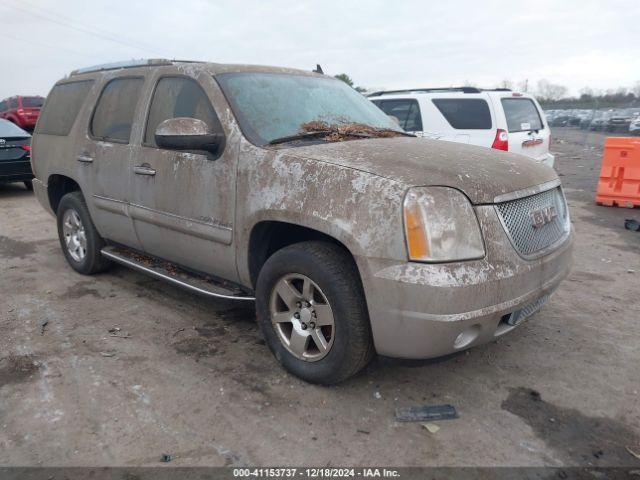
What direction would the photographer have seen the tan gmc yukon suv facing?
facing the viewer and to the right of the viewer

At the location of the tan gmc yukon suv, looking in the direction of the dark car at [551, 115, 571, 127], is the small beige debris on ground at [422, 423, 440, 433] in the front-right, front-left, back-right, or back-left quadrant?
back-right

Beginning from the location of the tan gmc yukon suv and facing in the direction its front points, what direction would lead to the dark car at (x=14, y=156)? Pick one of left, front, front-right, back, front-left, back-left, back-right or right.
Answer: back

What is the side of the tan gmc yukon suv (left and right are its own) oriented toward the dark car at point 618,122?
left

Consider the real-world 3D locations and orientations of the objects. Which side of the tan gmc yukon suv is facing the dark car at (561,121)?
left

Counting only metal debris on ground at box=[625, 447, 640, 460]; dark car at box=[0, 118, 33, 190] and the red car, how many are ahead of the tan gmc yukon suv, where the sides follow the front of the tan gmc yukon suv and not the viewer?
1

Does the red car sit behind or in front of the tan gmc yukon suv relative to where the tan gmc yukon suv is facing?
behind

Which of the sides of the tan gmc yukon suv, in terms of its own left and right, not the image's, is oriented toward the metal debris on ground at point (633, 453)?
front

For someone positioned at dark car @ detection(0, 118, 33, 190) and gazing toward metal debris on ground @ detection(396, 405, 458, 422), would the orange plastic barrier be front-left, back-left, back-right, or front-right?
front-left

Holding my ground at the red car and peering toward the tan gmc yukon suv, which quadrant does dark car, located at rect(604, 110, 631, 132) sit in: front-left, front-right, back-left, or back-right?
front-left

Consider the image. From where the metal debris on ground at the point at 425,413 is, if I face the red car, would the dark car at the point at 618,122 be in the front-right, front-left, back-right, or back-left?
front-right
